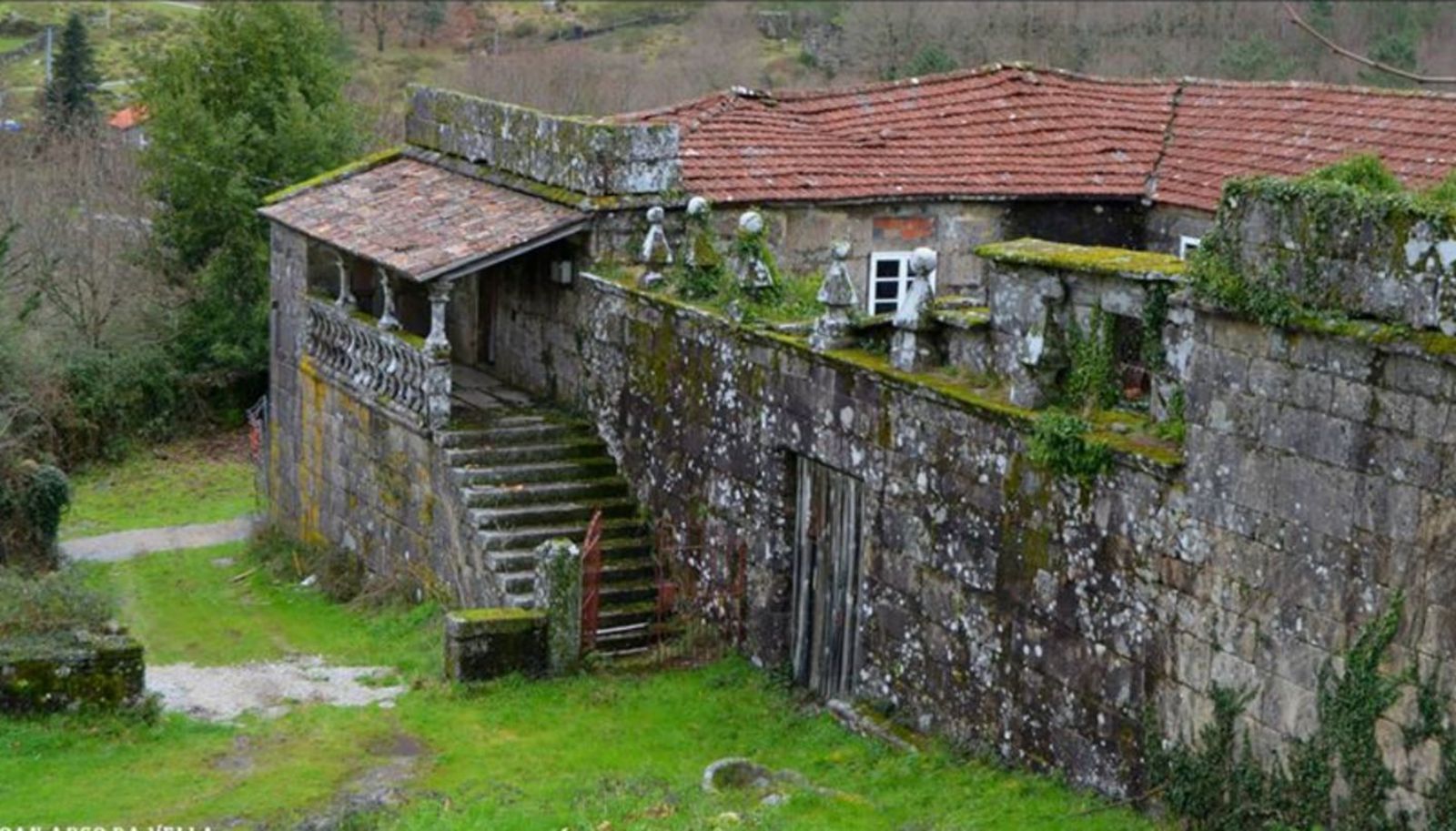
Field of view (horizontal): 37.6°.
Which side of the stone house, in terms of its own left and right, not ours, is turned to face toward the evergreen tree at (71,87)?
right

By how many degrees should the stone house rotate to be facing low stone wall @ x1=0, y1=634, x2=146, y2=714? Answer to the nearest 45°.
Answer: approximately 45° to its right

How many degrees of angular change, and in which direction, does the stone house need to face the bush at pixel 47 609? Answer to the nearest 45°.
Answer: approximately 45° to its right

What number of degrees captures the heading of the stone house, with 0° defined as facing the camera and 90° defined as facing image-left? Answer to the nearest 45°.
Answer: approximately 45°

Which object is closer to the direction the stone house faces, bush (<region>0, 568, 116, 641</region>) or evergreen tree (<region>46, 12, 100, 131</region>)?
the bush

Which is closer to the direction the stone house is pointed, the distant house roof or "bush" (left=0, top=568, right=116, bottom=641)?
the bush

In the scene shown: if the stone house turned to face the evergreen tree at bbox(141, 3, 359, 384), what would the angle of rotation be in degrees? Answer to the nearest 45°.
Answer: approximately 90° to its right
